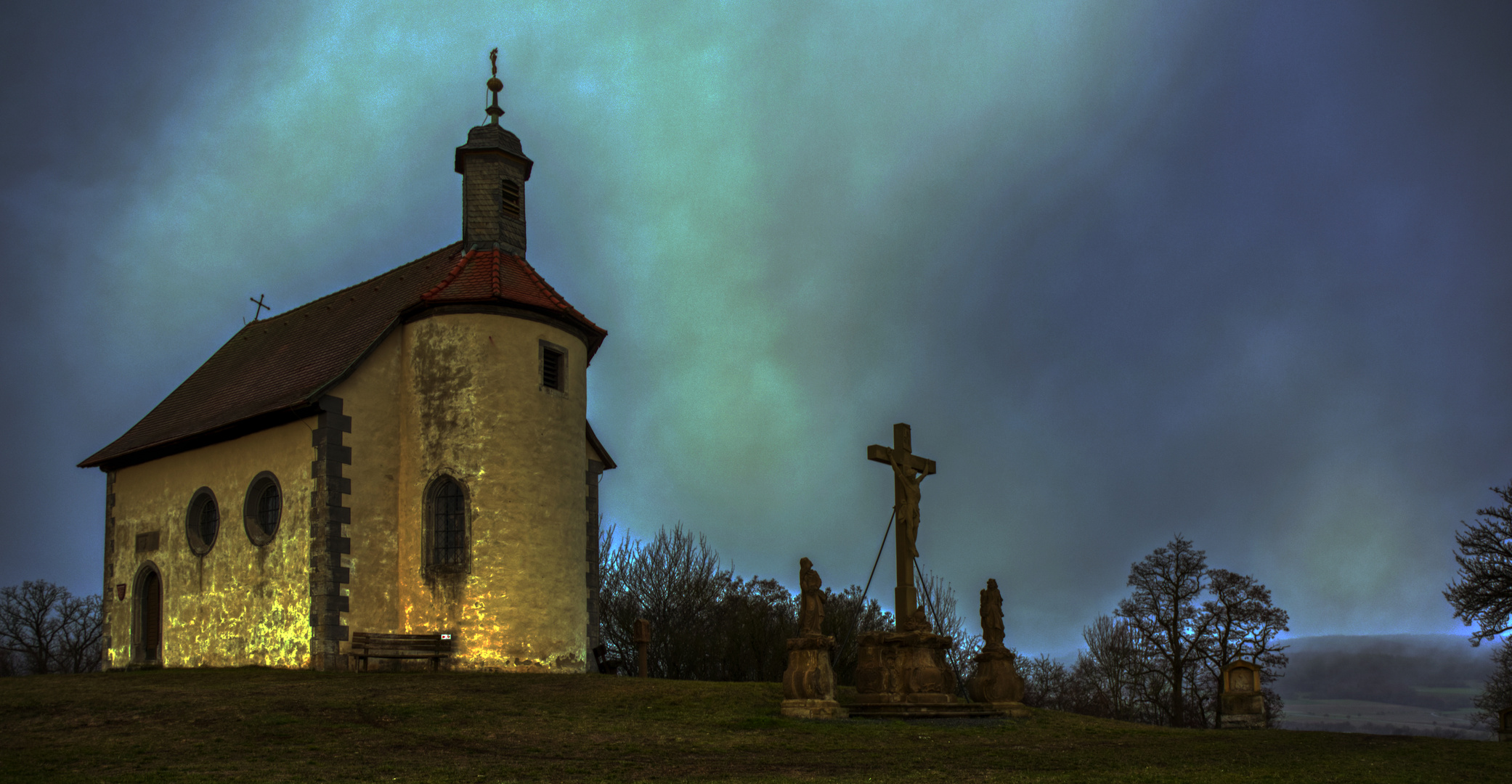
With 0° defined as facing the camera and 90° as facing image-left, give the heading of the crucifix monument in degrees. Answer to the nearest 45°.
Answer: approximately 315°

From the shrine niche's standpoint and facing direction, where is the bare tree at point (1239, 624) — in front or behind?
behind

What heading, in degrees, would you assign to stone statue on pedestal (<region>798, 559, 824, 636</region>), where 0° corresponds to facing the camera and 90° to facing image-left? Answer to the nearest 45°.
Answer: approximately 315°

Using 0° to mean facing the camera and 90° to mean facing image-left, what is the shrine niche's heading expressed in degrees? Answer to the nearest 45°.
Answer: approximately 0°

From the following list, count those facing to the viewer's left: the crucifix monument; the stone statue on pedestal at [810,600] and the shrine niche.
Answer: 0

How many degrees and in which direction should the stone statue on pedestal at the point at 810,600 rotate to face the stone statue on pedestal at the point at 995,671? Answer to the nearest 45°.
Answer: approximately 90° to its left

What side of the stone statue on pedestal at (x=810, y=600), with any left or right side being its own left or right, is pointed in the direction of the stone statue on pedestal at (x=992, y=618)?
left

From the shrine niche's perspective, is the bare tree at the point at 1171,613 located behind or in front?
behind
